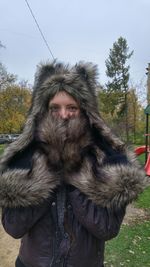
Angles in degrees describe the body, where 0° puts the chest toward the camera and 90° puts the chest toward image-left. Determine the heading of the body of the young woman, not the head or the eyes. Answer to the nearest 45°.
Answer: approximately 0°

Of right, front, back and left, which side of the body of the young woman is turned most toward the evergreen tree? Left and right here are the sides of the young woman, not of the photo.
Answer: back

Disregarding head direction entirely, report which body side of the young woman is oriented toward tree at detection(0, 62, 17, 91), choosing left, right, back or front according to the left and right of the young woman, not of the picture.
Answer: back

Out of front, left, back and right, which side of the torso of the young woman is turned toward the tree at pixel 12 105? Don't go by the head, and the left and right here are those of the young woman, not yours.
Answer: back
